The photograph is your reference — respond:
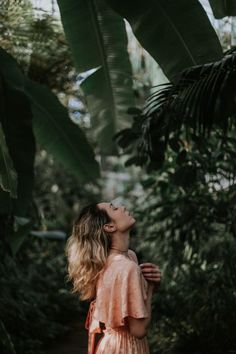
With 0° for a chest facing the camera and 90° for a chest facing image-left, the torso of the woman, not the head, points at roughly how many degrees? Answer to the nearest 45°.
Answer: approximately 270°

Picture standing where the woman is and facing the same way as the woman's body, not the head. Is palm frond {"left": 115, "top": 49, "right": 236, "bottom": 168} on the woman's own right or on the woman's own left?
on the woman's own left

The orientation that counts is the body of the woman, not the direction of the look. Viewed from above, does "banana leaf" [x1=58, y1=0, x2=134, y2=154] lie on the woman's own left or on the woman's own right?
on the woman's own left

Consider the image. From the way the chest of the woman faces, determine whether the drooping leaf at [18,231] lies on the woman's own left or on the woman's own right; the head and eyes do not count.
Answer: on the woman's own left

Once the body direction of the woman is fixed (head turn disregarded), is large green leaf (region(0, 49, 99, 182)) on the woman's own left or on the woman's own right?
on the woman's own left

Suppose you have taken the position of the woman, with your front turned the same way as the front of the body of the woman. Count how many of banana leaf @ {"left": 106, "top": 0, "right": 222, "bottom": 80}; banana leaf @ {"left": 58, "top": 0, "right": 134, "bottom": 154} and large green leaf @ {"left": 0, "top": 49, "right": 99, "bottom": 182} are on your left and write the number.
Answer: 3

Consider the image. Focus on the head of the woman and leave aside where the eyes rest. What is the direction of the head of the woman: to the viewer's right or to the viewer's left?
to the viewer's right
